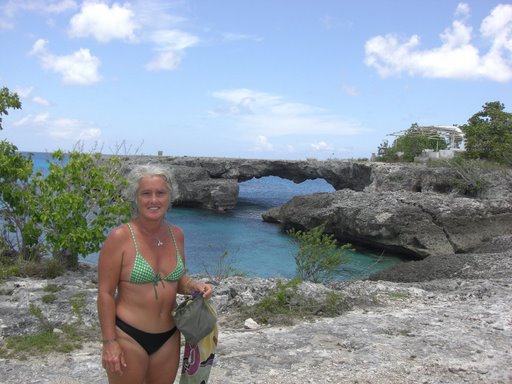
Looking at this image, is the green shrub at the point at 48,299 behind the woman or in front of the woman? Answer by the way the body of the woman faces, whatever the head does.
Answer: behind

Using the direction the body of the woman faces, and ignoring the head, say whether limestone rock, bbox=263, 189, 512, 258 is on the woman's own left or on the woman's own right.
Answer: on the woman's own left

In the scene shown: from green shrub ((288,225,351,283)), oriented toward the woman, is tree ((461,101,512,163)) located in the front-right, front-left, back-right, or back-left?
back-left

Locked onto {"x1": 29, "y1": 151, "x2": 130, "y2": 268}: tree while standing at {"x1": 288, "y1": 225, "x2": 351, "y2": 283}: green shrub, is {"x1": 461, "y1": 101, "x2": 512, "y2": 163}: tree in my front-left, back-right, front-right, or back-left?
back-right

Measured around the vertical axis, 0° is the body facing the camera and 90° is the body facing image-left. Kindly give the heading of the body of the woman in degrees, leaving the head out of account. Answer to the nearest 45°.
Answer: approximately 315°

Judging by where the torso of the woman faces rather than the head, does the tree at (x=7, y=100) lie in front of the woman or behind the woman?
behind
